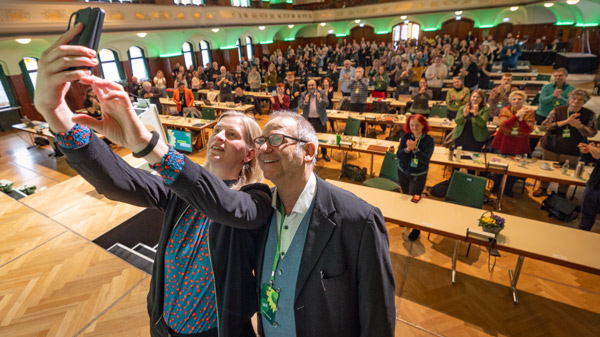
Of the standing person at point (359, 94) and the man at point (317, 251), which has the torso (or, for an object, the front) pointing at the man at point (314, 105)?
the standing person

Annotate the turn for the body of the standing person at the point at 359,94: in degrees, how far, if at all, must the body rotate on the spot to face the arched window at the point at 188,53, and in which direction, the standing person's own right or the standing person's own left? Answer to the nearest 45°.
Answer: approximately 90° to the standing person's own right

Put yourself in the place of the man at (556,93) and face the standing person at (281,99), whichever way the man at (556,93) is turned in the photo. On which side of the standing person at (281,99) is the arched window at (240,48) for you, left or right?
right

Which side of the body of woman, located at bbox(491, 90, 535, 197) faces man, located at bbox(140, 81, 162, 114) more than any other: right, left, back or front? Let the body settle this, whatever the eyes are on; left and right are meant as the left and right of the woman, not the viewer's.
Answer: right

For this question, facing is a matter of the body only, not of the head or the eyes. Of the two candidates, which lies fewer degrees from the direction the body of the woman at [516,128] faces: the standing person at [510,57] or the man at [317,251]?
the man

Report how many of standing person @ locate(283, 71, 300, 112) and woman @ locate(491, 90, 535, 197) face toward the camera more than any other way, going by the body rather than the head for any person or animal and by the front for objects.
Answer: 2

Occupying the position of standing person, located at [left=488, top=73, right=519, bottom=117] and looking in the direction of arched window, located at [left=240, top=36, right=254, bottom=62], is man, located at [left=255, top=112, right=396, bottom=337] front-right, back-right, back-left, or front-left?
back-left

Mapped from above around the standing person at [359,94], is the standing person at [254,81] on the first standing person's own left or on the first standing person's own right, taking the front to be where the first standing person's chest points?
on the first standing person's own right

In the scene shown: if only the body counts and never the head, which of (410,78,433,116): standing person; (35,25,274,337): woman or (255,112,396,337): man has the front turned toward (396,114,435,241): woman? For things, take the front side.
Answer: the standing person

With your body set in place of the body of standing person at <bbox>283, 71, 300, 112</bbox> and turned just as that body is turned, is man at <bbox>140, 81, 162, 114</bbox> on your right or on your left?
on your right
